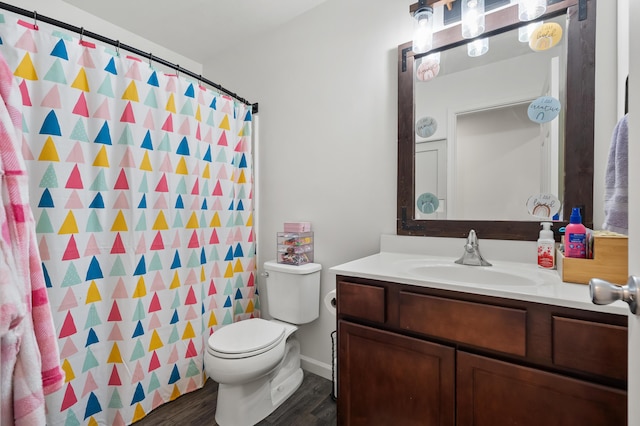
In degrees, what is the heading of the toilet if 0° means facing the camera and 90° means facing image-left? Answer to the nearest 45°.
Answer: approximately 45°

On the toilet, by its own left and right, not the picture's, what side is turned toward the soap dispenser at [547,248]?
left

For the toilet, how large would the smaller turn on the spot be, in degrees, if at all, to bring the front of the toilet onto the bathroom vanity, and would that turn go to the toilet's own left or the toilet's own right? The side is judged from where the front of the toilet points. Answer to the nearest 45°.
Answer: approximately 90° to the toilet's own left

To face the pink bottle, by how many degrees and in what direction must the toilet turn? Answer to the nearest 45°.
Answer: approximately 90° to its left

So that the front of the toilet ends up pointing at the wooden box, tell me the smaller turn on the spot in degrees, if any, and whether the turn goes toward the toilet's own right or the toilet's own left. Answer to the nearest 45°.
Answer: approximately 90° to the toilet's own left
